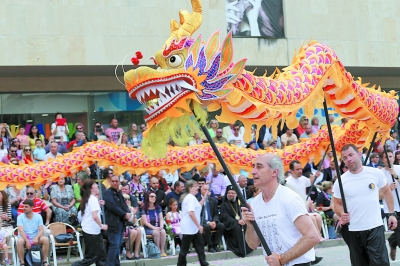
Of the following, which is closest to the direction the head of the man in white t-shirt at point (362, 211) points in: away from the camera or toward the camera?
toward the camera

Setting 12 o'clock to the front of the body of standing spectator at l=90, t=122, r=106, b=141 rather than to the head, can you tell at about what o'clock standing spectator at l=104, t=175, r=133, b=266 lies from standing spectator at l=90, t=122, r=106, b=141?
standing spectator at l=104, t=175, r=133, b=266 is roughly at 12 o'clock from standing spectator at l=90, t=122, r=106, b=141.

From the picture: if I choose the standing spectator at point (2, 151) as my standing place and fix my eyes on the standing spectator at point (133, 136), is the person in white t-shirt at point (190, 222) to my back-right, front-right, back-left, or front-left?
front-right

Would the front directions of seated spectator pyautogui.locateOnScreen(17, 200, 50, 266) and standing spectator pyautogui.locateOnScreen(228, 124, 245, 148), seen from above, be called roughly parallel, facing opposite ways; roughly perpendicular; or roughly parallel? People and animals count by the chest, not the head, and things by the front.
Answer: roughly parallel

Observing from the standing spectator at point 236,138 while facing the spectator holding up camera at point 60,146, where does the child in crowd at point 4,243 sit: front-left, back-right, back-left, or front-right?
front-left

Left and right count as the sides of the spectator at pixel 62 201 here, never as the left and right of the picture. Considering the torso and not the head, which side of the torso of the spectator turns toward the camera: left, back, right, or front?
front

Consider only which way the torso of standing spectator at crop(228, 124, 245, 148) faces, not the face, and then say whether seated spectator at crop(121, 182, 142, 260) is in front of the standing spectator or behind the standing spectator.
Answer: in front

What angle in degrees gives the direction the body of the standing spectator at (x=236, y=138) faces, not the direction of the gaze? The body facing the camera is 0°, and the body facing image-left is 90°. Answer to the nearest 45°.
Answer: approximately 0°

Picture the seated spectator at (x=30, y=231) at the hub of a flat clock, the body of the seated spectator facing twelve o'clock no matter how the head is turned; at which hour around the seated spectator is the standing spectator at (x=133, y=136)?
The standing spectator is roughly at 7 o'clock from the seated spectator.

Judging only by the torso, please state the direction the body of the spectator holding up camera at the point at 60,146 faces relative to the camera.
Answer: toward the camera

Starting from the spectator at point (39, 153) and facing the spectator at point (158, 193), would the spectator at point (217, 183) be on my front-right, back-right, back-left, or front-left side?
front-left

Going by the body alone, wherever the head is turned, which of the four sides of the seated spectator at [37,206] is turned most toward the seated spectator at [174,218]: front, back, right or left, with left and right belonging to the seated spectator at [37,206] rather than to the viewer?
left
